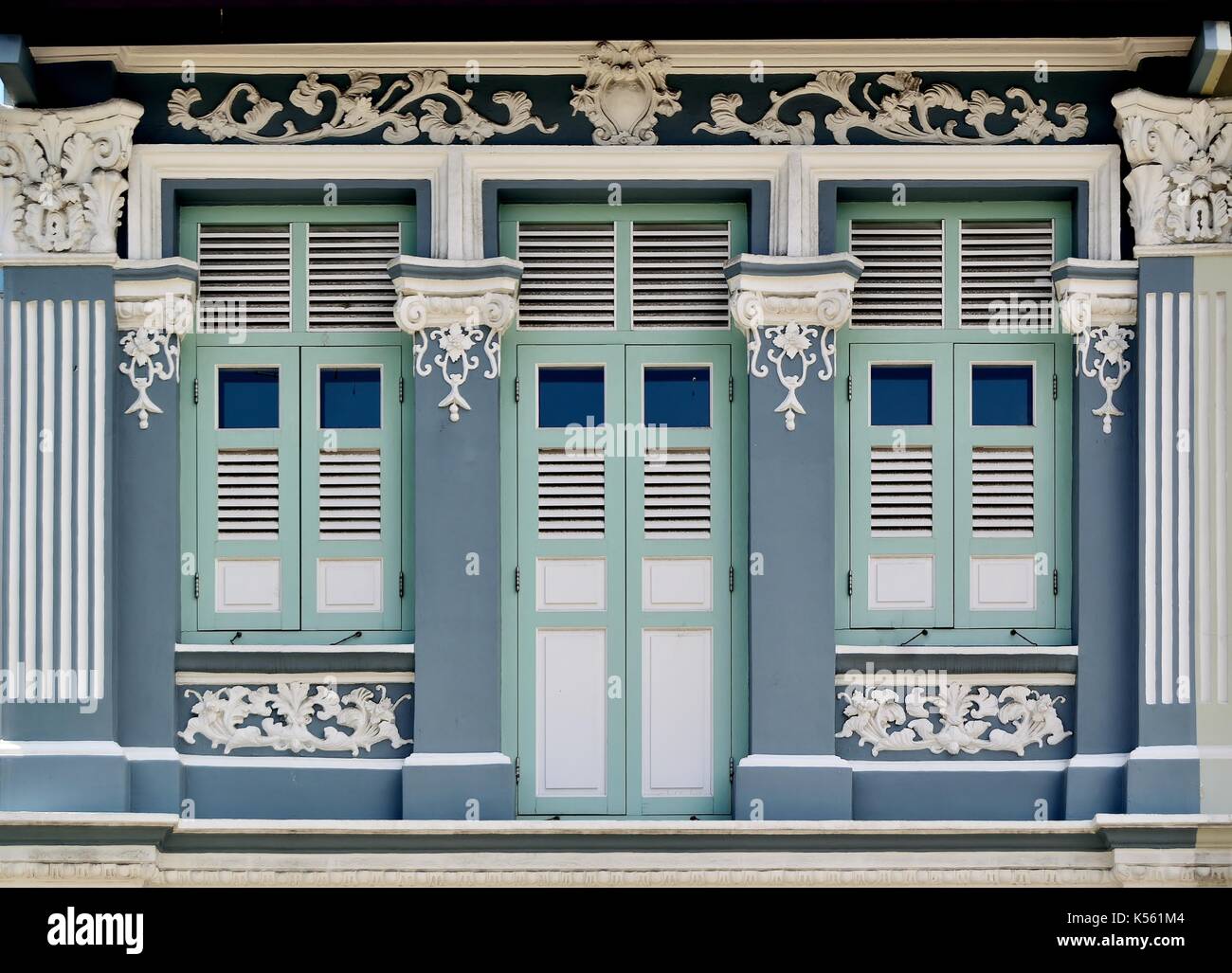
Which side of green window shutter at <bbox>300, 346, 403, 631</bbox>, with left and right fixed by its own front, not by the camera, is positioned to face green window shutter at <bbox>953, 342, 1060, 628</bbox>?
left

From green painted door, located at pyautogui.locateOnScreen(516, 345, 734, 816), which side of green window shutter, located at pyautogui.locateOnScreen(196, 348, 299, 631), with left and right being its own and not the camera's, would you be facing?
left

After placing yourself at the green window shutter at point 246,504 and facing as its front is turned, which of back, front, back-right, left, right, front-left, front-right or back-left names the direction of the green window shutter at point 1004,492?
left

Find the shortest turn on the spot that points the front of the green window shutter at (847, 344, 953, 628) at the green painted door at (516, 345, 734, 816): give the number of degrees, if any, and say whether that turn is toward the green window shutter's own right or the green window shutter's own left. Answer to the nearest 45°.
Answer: approximately 90° to the green window shutter's own right

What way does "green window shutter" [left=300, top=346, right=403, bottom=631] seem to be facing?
toward the camera

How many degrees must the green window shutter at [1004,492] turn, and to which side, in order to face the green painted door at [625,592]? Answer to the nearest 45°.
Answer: approximately 90° to its right

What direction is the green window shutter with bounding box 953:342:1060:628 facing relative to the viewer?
toward the camera

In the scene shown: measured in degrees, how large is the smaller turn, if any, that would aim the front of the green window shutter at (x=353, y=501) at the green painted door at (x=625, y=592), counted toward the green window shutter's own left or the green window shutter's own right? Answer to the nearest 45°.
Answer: approximately 90° to the green window shutter's own left
